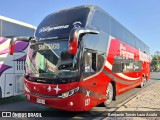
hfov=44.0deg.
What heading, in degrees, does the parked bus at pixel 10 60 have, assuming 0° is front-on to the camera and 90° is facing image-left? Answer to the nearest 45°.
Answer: approximately 45°

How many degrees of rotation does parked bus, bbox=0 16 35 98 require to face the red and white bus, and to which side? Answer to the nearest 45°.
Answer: approximately 90° to its left

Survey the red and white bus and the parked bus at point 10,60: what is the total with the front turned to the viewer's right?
0

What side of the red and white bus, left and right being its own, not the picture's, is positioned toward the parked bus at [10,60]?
right

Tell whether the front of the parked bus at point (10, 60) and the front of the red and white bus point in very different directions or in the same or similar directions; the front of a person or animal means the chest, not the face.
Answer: same or similar directions

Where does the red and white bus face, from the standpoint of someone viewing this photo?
facing the viewer and to the left of the viewer
